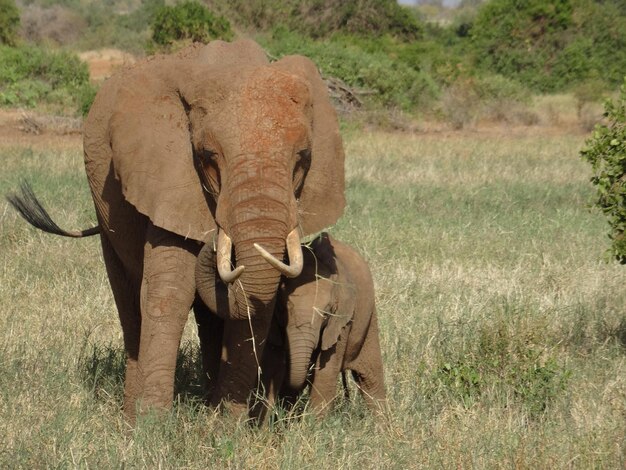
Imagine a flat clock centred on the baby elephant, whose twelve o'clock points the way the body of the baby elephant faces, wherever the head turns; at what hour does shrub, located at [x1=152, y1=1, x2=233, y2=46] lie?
The shrub is roughly at 4 o'clock from the baby elephant.

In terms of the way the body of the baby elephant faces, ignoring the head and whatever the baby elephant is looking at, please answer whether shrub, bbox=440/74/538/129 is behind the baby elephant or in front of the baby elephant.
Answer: behind

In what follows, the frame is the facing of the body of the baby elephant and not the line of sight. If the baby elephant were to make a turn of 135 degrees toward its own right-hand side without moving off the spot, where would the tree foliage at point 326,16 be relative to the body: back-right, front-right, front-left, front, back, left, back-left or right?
front

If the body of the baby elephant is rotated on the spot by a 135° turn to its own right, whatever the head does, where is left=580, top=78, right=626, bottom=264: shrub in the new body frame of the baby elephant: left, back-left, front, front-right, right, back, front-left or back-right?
front-right

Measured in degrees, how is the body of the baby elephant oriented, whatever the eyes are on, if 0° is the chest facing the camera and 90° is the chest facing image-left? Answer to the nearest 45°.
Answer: approximately 45°

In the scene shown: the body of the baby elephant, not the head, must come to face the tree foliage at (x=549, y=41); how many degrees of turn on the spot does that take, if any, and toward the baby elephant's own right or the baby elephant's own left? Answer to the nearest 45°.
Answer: approximately 135° to the baby elephant's own right

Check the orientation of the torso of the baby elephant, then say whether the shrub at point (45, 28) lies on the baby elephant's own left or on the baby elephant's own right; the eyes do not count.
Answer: on the baby elephant's own right
